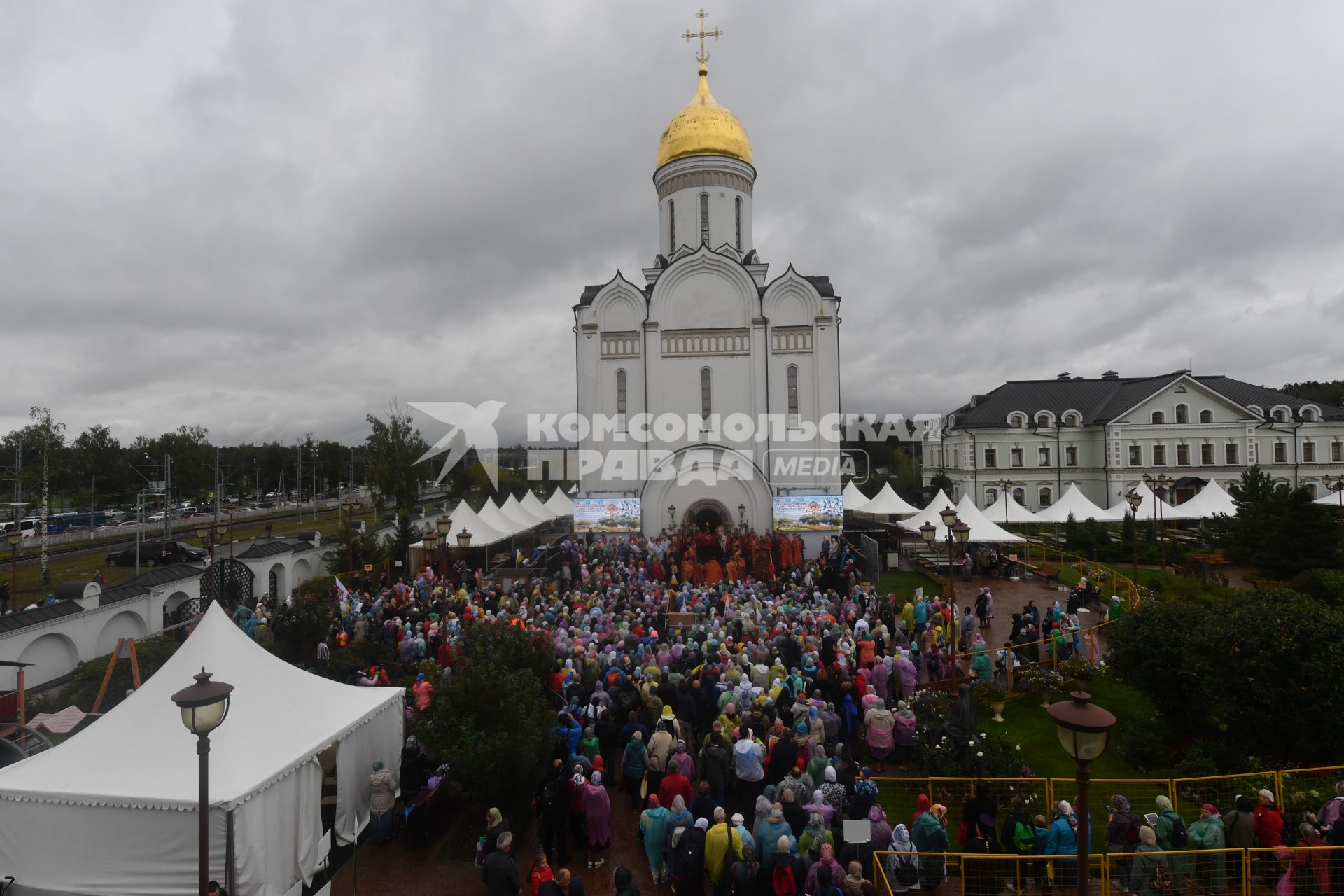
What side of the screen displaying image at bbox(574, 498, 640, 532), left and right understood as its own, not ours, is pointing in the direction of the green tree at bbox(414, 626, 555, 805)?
front

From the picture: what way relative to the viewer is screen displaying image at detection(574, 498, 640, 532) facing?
toward the camera

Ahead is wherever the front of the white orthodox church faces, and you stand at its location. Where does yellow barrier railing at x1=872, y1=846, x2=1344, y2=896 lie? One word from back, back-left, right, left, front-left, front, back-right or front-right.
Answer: front

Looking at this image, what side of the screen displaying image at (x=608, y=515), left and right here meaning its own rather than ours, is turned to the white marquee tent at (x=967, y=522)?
left

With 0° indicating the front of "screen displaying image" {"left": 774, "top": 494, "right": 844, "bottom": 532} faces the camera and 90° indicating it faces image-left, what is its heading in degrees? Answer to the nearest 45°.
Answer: approximately 0°

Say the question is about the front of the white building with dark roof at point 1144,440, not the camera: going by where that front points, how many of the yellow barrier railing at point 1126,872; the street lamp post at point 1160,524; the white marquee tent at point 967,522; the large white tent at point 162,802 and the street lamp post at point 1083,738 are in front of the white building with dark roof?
5

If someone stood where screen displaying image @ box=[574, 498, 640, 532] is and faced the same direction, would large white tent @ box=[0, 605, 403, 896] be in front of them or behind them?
in front

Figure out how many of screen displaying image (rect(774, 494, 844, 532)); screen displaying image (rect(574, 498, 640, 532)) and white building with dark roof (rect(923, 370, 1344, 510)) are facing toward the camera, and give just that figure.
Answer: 3

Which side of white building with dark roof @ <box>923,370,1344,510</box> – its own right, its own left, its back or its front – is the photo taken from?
front

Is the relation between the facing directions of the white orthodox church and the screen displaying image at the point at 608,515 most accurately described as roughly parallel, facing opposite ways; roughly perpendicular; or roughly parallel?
roughly parallel

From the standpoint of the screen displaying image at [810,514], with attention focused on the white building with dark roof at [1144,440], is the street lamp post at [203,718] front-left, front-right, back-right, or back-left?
back-right

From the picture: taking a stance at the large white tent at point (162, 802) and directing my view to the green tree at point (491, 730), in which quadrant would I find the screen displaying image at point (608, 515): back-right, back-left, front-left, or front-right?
front-left

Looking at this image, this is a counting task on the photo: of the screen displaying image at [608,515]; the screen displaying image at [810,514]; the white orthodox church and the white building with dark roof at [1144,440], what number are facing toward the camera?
4
